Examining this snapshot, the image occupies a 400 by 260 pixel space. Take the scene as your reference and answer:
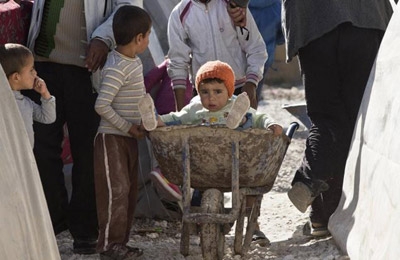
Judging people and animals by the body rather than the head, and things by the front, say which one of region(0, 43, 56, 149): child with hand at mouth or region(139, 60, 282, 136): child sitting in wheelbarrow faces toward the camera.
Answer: the child sitting in wheelbarrow

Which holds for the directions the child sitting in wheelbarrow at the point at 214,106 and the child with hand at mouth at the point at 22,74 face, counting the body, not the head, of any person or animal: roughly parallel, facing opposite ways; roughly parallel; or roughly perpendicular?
roughly perpendicular

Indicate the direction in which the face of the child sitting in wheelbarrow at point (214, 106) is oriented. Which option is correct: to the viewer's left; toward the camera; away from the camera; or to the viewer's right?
toward the camera

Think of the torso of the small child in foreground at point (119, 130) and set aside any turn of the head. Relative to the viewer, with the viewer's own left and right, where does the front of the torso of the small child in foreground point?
facing to the right of the viewer

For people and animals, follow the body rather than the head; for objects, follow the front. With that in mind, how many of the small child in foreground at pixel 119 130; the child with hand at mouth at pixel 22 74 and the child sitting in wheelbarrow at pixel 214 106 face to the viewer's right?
2

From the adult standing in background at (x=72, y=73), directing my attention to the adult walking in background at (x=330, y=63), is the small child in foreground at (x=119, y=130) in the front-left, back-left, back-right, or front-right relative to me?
front-right

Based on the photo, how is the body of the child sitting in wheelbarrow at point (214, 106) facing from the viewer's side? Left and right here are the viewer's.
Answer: facing the viewer

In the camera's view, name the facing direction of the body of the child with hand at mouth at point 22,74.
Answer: to the viewer's right

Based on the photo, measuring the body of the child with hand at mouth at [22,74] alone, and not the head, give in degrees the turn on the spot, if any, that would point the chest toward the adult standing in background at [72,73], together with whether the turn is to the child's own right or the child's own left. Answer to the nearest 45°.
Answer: approximately 45° to the child's own left

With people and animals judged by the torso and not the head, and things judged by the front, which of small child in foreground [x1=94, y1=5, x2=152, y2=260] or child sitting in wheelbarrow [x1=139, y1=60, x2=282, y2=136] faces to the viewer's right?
the small child in foreground

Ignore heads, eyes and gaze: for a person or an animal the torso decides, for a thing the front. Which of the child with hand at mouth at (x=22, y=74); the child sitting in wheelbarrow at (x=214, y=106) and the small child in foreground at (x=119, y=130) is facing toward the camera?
the child sitting in wheelbarrow

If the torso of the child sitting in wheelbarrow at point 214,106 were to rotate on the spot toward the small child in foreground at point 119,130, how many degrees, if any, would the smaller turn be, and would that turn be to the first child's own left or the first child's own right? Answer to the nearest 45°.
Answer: approximately 90° to the first child's own right
